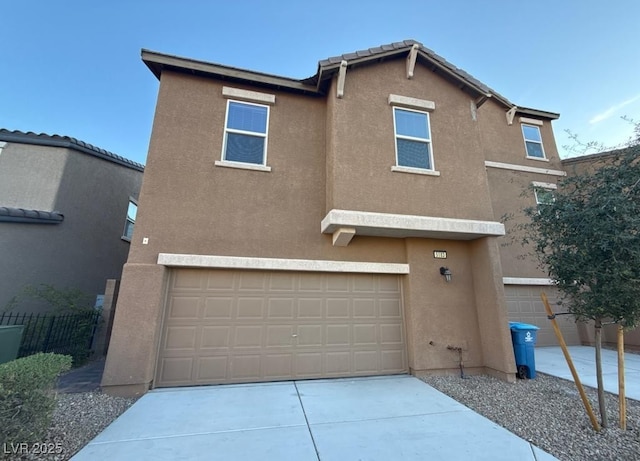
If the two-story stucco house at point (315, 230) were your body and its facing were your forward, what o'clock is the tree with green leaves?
The tree with green leaves is roughly at 10 o'clock from the two-story stucco house.

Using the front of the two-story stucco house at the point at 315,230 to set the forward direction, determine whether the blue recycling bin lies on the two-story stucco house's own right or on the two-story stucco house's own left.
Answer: on the two-story stucco house's own left

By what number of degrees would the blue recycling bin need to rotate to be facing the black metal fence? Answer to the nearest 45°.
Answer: approximately 135° to its right

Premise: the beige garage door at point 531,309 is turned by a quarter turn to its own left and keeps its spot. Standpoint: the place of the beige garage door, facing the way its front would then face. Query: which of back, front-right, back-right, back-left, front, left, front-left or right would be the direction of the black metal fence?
back-right

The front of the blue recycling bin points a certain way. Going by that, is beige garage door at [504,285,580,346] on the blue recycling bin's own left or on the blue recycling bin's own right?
on the blue recycling bin's own left

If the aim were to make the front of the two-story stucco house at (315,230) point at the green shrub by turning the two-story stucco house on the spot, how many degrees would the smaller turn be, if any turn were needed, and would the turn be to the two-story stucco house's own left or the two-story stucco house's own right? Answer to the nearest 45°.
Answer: approximately 45° to the two-story stucco house's own right

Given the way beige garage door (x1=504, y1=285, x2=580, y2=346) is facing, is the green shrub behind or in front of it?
in front

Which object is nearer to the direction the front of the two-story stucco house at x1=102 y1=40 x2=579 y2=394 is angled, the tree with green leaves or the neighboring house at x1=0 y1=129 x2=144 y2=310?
the tree with green leaves

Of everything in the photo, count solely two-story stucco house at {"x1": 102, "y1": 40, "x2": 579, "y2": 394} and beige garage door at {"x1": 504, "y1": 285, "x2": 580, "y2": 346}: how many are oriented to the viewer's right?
0

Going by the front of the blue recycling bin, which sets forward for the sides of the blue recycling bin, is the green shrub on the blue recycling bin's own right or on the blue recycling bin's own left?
on the blue recycling bin's own right

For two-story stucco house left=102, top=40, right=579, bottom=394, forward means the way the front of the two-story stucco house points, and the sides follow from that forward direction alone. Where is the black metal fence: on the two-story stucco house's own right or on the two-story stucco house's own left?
on the two-story stucco house's own right

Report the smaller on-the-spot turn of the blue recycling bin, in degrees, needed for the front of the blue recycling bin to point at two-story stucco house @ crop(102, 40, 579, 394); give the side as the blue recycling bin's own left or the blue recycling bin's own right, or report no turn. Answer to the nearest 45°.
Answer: approximately 135° to the blue recycling bin's own right

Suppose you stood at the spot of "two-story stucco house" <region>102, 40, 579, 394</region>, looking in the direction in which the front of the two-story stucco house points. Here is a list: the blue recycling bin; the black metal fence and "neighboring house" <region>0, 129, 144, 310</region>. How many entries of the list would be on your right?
2
